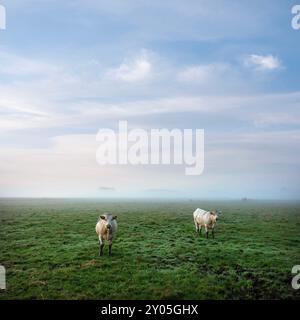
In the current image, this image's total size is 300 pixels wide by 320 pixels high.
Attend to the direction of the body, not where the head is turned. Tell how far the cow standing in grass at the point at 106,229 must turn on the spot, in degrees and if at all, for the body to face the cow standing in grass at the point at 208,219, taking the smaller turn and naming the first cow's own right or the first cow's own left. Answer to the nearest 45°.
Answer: approximately 135° to the first cow's own left

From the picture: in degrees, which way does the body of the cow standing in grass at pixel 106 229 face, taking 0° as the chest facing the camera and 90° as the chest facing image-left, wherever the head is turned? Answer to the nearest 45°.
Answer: approximately 0°

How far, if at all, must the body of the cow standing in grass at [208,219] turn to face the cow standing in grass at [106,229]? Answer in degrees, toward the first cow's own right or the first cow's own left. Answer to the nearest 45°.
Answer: approximately 90° to the first cow's own right
